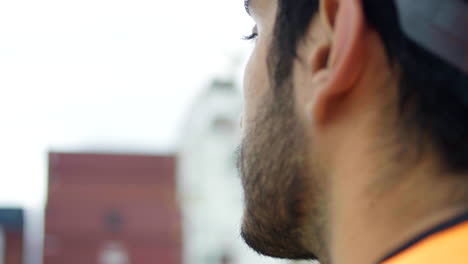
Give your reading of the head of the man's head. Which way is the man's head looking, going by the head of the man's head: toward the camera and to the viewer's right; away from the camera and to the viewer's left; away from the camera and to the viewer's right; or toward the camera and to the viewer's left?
away from the camera and to the viewer's left

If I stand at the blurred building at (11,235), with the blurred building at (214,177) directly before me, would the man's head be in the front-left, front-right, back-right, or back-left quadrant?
front-right

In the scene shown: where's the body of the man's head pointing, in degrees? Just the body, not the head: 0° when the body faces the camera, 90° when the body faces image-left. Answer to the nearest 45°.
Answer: approximately 135°

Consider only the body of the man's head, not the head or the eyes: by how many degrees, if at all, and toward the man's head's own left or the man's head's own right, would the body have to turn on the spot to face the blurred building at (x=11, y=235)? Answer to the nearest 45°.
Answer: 0° — they already face it

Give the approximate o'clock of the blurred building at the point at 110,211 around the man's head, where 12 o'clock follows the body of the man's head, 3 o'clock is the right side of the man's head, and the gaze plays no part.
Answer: The blurred building is roughly at 1 o'clock from the man's head.

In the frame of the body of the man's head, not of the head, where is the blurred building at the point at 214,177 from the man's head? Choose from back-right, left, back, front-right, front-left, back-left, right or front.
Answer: front-right
